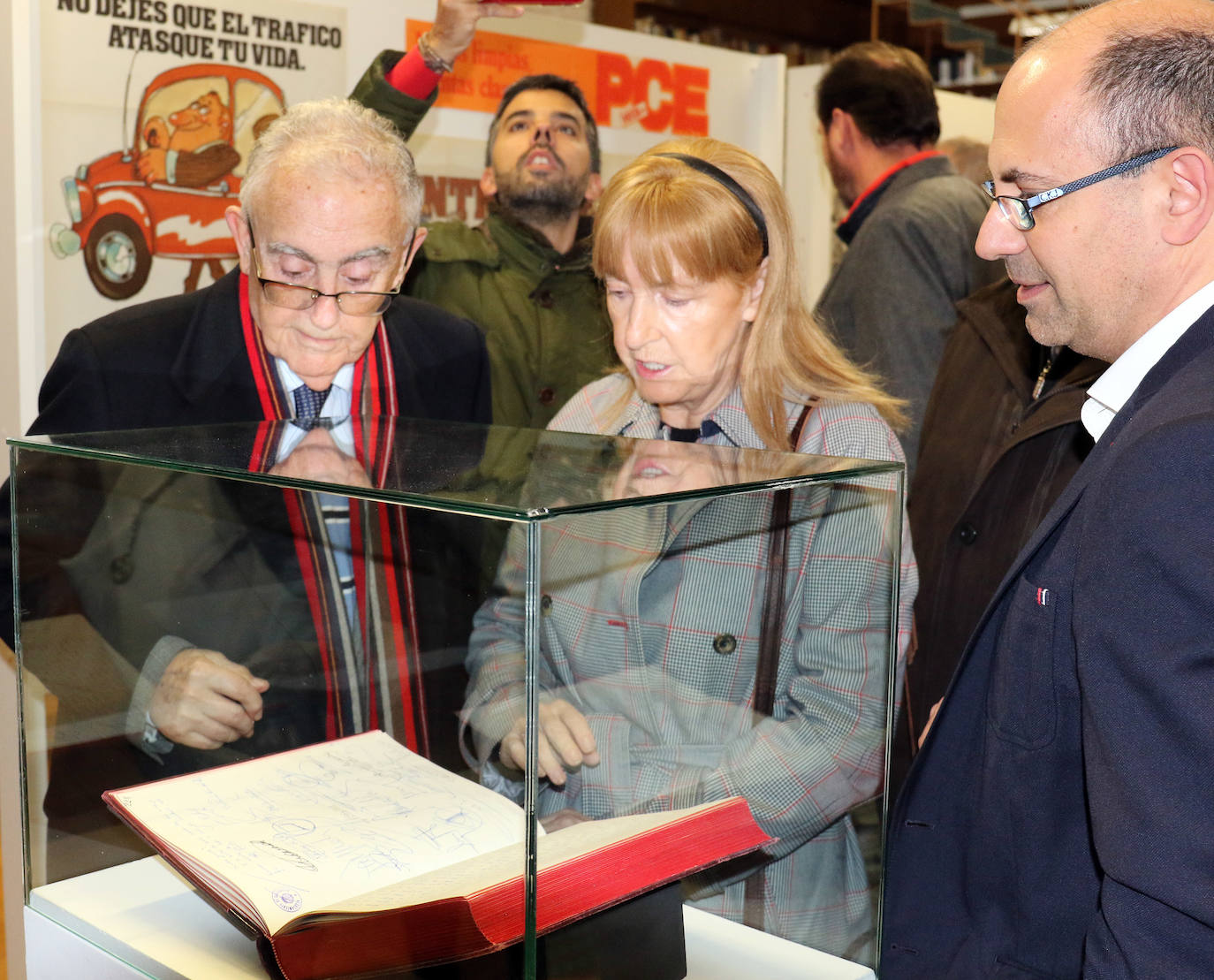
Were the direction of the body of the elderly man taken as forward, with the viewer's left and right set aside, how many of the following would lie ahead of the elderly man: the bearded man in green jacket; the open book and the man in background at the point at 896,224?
1

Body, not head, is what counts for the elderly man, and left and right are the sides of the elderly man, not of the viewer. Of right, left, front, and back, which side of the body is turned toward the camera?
front

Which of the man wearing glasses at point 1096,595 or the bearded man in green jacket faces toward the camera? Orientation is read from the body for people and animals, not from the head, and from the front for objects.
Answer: the bearded man in green jacket

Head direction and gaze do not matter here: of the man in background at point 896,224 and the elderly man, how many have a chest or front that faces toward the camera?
1

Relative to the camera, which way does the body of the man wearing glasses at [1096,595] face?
to the viewer's left

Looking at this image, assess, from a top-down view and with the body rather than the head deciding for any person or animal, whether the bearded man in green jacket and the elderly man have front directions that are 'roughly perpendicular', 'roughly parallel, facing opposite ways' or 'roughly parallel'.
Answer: roughly parallel

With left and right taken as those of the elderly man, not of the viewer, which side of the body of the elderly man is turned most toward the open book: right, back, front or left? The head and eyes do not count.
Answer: front

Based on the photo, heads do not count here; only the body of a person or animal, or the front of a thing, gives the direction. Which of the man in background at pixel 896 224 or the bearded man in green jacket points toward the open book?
the bearded man in green jacket

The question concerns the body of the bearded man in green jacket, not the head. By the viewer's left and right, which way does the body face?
facing the viewer

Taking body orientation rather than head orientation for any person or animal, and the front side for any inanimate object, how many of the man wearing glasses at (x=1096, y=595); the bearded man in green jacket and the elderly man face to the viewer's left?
1

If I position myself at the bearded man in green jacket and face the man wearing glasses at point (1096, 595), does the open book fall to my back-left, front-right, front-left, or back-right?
front-right

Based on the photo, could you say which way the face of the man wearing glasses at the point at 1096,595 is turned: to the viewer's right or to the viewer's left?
to the viewer's left
